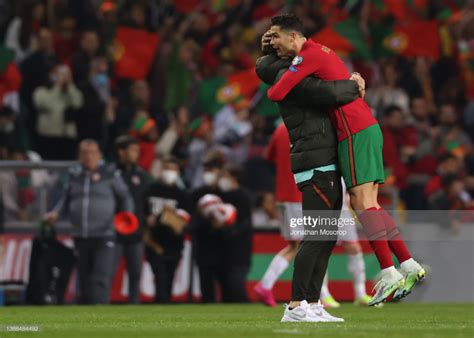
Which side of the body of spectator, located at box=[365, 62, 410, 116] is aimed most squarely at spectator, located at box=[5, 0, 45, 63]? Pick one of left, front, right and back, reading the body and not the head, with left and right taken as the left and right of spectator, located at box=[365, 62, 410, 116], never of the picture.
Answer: right

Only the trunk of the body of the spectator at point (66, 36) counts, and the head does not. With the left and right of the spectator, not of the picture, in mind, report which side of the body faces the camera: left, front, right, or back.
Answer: front

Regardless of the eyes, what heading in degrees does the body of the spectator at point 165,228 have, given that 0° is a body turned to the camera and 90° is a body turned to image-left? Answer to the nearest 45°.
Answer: approximately 0°

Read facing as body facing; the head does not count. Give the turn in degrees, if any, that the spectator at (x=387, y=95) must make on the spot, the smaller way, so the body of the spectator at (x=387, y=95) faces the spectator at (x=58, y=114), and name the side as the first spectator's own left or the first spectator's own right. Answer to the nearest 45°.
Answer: approximately 45° to the first spectator's own right

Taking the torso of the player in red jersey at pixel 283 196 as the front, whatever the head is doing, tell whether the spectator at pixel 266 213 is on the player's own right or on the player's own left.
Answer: on the player's own left
